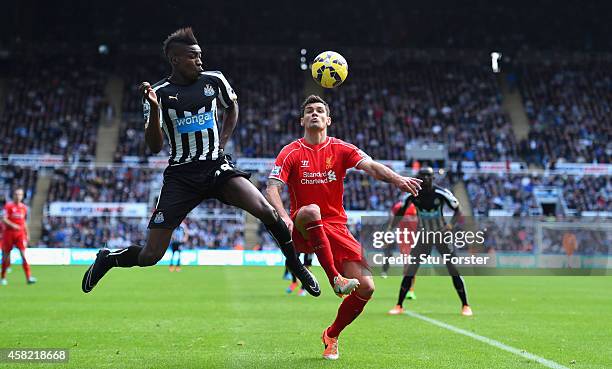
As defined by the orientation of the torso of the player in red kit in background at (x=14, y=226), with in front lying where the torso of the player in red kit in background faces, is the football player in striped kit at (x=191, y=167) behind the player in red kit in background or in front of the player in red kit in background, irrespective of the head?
in front

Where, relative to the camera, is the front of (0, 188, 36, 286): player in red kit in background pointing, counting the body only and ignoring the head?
toward the camera

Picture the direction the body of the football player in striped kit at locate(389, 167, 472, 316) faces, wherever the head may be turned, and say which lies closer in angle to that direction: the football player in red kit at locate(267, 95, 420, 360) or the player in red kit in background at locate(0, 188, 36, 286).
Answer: the football player in red kit

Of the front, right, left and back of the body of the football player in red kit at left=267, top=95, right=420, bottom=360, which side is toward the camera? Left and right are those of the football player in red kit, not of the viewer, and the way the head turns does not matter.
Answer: front

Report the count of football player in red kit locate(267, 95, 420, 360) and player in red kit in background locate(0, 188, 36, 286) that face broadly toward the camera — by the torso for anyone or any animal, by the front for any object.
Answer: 2

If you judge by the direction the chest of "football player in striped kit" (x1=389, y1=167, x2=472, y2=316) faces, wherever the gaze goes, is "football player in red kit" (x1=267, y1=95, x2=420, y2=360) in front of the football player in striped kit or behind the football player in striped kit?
in front

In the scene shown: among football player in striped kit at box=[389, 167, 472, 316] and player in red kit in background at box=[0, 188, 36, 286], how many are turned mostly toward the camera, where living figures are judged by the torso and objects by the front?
2

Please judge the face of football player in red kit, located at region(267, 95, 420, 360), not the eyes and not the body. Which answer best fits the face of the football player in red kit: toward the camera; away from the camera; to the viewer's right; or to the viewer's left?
toward the camera

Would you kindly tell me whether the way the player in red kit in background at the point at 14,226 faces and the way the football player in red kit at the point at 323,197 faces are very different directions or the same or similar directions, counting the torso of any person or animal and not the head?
same or similar directions

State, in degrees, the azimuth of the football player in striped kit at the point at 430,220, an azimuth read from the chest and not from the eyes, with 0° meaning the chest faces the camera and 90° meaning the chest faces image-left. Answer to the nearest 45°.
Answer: approximately 0°

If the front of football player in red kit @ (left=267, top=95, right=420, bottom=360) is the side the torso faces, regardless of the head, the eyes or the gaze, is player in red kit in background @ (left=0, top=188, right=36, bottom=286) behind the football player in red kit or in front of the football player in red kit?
behind

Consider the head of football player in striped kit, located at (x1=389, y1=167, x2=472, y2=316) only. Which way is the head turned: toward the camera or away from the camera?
toward the camera

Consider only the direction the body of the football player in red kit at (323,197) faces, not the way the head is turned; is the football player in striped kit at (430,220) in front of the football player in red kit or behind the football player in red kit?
behind

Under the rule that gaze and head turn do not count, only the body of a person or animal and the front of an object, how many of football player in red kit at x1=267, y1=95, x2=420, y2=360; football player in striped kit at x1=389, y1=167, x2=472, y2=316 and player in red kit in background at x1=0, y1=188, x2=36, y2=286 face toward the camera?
3
